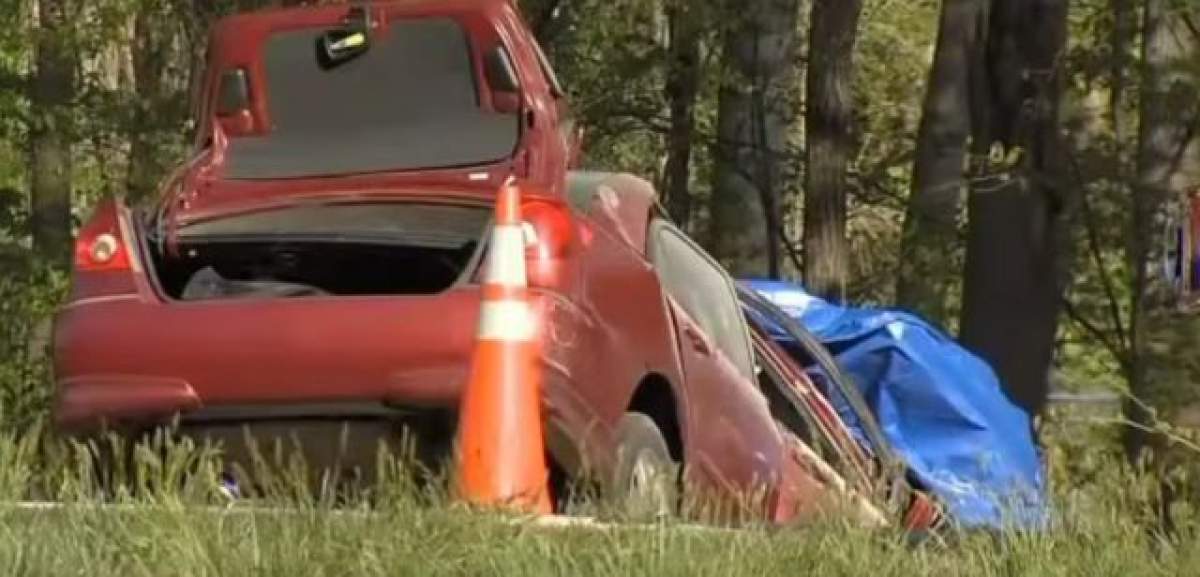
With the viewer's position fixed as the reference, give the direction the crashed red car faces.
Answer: facing away from the viewer and to the right of the viewer

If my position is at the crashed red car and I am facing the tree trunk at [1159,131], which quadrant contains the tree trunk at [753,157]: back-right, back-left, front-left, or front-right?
front-left

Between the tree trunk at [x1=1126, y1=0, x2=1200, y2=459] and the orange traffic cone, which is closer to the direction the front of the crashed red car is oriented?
the tree trunk

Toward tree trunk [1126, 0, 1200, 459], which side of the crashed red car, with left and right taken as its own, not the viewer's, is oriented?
front

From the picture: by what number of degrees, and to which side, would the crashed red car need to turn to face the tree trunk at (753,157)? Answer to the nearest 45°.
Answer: approximately 45° to its left

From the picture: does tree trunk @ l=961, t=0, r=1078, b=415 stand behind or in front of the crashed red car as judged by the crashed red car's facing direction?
in front
